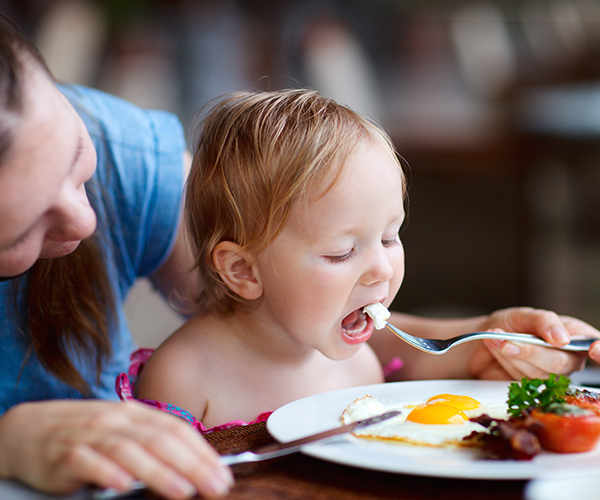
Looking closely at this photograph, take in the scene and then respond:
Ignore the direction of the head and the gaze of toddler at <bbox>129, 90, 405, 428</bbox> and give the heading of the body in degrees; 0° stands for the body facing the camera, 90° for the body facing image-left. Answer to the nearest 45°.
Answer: approximately 315°

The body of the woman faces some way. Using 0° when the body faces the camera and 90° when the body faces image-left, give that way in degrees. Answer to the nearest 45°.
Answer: approximately 315°
